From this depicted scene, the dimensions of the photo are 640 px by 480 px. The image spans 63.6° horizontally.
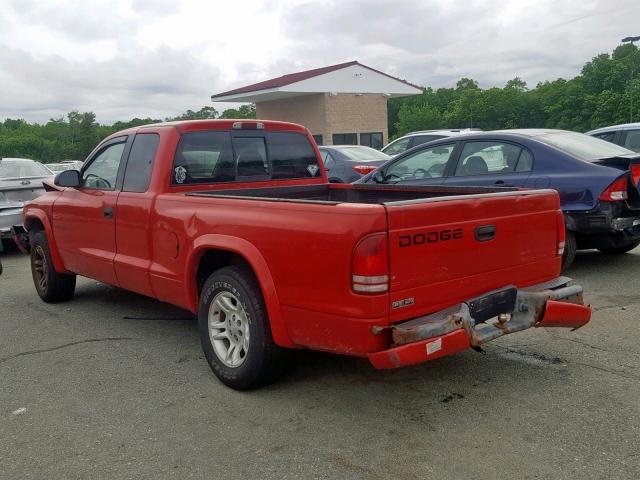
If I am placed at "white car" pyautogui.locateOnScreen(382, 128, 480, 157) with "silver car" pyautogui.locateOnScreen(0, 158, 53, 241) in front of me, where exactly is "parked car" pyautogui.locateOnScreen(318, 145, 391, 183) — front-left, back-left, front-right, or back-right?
front-left

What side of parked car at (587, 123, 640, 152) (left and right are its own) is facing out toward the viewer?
left

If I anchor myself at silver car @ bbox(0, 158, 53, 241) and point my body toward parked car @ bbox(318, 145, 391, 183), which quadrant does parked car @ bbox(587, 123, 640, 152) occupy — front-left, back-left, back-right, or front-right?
front-right

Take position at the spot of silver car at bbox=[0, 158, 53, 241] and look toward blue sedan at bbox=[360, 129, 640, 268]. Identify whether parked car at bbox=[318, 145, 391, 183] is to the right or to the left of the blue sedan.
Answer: left

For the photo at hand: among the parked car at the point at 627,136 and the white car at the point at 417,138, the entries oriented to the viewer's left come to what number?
2

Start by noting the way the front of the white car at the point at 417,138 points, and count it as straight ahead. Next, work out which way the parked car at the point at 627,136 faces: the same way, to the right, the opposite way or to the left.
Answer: the same way

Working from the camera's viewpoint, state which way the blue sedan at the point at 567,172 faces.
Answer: facing away from the viewer and to the left of the viewer

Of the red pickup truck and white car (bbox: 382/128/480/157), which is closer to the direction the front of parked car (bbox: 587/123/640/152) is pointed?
the white car

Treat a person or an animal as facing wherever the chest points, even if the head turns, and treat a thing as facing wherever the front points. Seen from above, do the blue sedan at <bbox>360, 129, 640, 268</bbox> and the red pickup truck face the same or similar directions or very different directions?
same or similar directions

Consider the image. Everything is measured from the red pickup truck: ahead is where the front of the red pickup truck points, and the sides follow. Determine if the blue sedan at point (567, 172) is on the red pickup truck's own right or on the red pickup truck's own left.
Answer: on the red pickup truck's own right

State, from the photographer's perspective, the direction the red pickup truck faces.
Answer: facing away from the viewer and to the left of the viewer

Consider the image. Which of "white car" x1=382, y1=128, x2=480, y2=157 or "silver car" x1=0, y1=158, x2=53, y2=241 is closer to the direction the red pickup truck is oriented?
the silver car

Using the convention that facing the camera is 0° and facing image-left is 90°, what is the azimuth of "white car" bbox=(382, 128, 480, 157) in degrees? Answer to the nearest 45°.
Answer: approximately 90°

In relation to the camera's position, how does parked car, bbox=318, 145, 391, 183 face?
facing away from the viewer and to the left of the viewer

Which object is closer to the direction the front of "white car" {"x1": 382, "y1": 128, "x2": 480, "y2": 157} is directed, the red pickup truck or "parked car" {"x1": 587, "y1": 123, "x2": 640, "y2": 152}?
the red pickup truck

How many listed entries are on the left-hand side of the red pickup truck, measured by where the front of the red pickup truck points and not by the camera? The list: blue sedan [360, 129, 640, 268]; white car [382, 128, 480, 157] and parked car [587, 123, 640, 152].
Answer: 0

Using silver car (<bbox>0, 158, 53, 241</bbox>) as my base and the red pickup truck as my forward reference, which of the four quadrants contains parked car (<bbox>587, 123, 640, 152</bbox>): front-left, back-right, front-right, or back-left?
front-left
